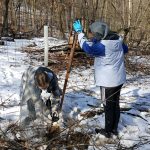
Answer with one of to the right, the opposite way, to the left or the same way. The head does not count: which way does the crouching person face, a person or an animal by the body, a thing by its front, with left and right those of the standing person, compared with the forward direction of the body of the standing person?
the opposite way

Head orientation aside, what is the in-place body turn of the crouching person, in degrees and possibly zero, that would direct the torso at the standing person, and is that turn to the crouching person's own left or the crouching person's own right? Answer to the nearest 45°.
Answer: approximately 45° to the crouching person's own left

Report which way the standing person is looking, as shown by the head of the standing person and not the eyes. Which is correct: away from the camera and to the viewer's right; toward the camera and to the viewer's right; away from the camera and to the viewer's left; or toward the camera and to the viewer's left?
away from the camera and to the viewer's left

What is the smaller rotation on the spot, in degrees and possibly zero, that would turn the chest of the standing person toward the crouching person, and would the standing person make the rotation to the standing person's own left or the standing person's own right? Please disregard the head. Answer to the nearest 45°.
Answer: approximately 45° to the standing person's own left

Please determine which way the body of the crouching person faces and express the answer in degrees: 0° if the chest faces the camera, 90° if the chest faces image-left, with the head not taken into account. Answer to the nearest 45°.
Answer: approximately 315°

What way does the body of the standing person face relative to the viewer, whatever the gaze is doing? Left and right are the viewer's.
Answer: facing away from the viewer and to the left of the viewer
